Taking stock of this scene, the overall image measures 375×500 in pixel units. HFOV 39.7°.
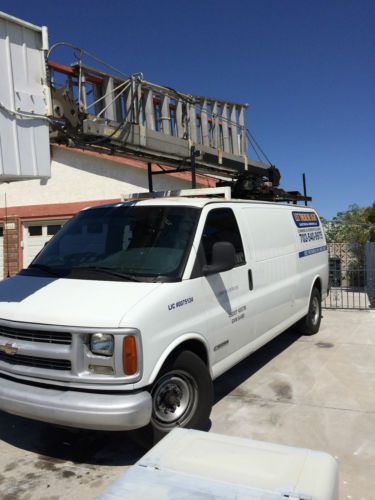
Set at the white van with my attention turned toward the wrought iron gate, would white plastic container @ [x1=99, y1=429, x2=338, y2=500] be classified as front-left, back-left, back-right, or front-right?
back-right

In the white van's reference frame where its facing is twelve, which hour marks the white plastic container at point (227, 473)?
The white plastic container is roughly at 10 o'clock from the white van.

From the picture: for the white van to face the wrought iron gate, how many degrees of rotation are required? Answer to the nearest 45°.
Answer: approximately 180°

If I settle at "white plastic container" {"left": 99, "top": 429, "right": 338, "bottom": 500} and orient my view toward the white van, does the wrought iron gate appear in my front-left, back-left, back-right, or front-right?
front-right

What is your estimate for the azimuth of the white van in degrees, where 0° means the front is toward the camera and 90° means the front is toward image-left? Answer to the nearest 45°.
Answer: approximately 45°

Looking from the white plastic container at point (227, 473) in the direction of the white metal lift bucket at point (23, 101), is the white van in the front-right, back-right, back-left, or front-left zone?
front-right

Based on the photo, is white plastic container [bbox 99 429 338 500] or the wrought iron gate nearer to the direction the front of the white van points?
the white plastic container

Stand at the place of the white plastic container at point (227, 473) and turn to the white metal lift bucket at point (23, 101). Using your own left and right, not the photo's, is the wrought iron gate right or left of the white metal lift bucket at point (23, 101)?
right
